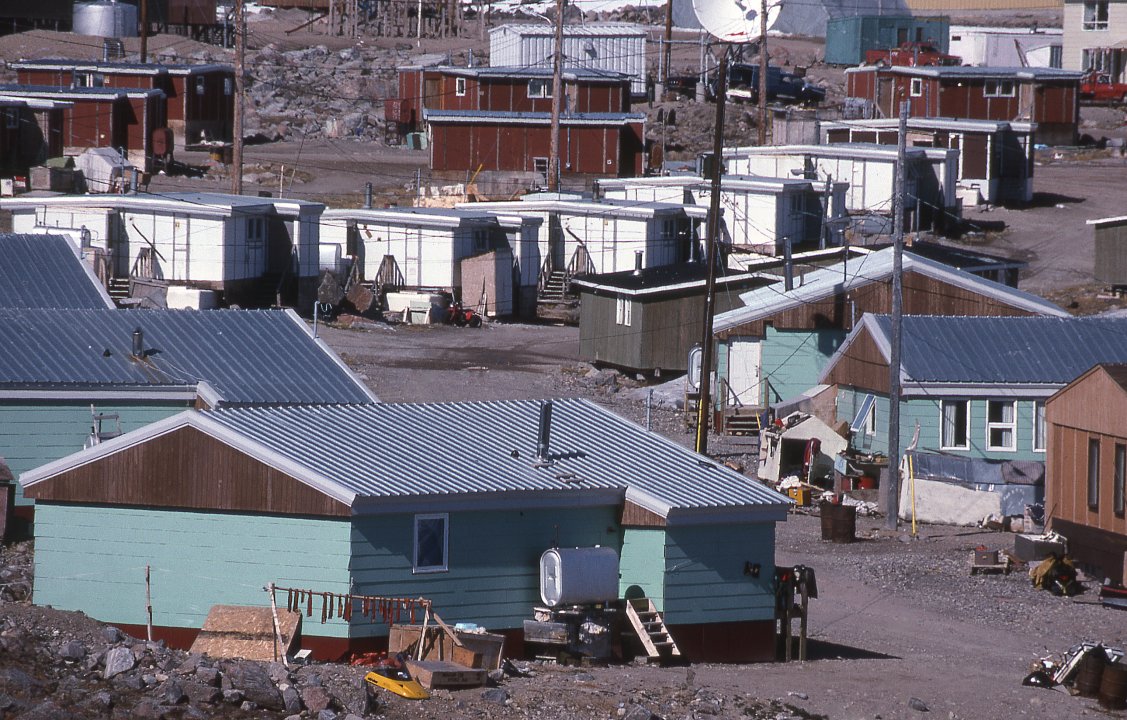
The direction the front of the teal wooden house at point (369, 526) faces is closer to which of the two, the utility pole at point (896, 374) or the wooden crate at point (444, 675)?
the wooden crate

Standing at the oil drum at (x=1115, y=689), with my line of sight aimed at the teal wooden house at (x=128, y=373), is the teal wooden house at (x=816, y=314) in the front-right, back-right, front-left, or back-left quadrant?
front-right

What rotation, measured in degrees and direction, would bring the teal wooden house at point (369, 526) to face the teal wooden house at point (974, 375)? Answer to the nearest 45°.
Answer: approximately 90° to its left

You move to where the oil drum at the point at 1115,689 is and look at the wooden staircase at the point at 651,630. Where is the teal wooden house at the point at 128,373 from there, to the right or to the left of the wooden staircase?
right

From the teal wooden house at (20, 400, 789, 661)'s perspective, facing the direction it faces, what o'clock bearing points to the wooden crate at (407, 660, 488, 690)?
The wooden crate is roughly at 1 o'clock from the teal wooden house.

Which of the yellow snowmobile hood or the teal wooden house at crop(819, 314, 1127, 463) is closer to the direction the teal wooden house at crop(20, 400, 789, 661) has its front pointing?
the yellow snowmobile hood

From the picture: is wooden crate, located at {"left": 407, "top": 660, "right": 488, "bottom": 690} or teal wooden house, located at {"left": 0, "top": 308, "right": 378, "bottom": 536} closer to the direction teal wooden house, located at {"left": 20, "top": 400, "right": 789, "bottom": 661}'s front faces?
the wooden crate

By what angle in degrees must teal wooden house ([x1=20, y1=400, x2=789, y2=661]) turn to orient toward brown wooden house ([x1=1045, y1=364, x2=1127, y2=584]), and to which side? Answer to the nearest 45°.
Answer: approximately 90° to its left

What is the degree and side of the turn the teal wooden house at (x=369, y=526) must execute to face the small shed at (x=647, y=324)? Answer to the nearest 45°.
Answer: approximately 135° to its left

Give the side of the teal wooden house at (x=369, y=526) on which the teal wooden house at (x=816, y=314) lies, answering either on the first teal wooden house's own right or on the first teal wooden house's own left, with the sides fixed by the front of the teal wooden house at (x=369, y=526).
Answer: on the first teal wooden house's own left

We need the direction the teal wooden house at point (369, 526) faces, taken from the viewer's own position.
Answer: facing the viewer and to the right of the viewer

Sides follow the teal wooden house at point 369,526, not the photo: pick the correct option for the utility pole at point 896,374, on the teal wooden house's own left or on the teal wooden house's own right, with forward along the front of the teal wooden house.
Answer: on the teal wooden house's own left
